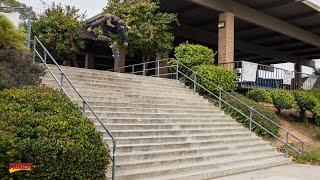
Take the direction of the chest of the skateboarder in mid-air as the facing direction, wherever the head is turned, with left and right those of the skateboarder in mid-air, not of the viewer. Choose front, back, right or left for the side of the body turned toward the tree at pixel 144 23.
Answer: back

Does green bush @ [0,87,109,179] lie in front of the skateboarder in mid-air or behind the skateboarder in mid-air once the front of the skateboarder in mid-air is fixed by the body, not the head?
in front

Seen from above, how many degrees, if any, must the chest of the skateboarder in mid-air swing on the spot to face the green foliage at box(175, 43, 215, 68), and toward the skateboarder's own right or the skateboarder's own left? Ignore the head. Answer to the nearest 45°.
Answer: approximately 135° to the skateboarder's own left

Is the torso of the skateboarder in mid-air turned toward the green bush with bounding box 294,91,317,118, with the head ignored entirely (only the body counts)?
no

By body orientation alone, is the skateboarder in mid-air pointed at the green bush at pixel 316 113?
no

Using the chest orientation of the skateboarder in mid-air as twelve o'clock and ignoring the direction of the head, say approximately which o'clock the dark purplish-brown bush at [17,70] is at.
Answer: The dark purplish-brown bush is roughly at 1 o'clock from the skateboarder in mid-air.

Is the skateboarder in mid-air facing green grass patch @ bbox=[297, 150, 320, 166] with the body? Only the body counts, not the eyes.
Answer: no

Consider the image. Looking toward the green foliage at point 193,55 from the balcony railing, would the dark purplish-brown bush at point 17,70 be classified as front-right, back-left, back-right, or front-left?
front-left

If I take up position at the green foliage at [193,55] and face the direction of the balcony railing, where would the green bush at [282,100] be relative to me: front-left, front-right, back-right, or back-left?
front-right

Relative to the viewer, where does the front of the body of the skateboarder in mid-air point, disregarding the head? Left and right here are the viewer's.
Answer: facing the viewer

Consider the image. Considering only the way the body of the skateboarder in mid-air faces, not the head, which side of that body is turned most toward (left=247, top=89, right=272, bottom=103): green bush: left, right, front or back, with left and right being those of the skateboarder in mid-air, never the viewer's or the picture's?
left
